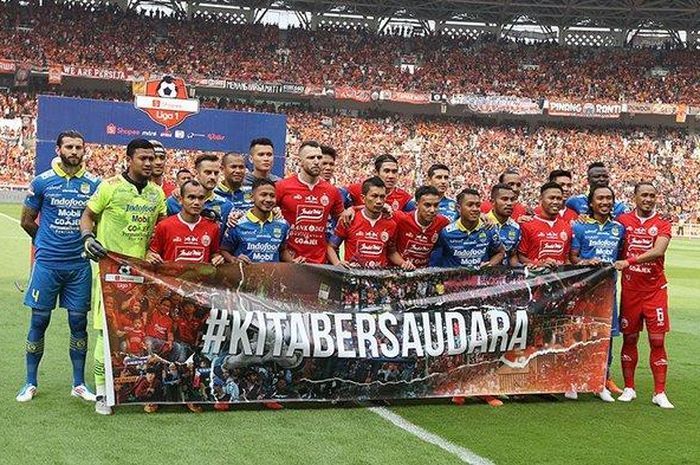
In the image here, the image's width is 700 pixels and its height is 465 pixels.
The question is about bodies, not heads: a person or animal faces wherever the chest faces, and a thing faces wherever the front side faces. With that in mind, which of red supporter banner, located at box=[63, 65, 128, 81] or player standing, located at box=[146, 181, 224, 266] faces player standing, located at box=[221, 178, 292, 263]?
the red supporter banner

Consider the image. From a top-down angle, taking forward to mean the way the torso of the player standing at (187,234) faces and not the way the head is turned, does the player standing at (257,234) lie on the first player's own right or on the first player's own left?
on the first player's own left

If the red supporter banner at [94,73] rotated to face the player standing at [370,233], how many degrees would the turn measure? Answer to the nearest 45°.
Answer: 0° — it already faces them

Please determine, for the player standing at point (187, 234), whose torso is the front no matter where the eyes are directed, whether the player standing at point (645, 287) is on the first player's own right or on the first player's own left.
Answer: on the first player's own left

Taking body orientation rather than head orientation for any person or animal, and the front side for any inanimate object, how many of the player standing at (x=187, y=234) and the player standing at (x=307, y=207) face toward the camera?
2

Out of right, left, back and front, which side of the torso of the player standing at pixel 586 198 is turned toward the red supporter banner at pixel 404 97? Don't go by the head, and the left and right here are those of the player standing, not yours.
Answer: back

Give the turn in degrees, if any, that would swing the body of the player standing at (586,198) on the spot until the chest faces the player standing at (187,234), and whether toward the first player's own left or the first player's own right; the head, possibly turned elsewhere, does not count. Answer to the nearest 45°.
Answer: approximately 45° to the first player's own right

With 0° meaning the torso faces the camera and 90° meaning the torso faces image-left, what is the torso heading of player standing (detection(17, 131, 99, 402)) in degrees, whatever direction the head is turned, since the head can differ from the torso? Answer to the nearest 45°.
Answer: approximately 0°

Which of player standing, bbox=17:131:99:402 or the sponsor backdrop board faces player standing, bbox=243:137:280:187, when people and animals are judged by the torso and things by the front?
the sponsor backdrop board

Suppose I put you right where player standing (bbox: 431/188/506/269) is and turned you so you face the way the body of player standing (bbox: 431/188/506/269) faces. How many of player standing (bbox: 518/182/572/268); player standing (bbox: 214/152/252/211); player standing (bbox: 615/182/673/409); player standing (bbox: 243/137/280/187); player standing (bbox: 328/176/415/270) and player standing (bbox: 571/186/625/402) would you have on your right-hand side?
3
